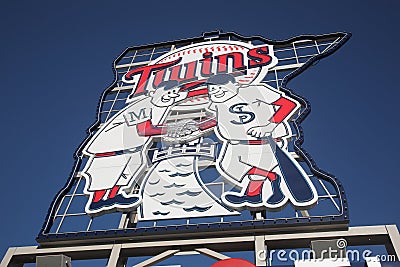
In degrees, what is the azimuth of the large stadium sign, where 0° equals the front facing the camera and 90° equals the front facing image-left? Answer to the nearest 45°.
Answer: approximately 0°
